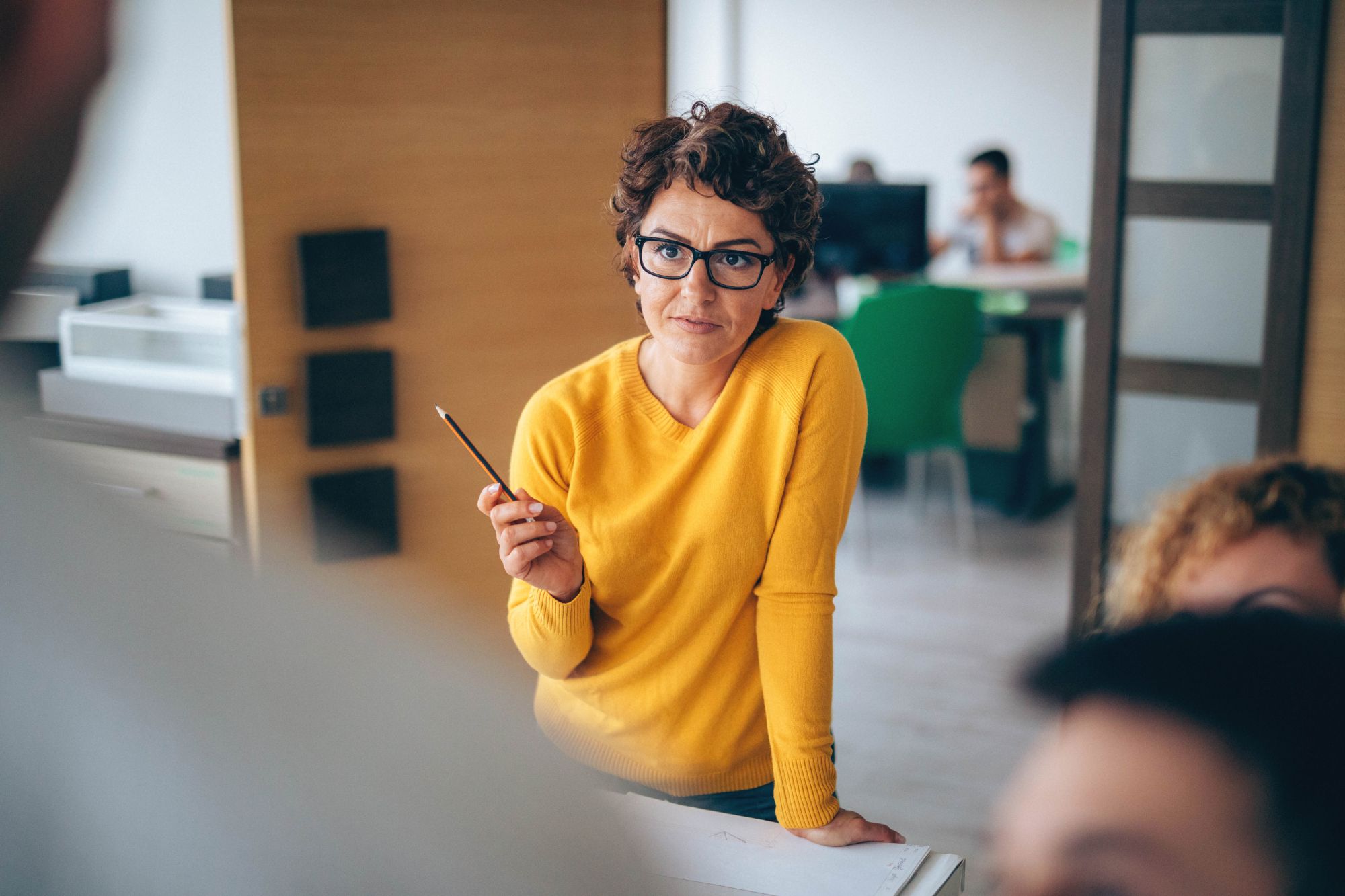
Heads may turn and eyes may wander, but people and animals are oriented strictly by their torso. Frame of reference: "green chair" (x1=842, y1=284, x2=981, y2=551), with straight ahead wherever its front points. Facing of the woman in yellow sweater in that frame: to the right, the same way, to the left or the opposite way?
the opposite way

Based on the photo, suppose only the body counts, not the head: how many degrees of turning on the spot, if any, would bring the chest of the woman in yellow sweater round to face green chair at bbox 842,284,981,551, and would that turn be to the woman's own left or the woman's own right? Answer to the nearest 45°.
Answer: approximately 180°

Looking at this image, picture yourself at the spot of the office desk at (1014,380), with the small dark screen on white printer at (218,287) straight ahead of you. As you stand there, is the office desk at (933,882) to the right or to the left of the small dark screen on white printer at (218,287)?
left

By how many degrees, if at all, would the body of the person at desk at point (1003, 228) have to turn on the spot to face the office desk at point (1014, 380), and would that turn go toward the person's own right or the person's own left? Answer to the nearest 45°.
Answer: approximately 45° to the person's own left

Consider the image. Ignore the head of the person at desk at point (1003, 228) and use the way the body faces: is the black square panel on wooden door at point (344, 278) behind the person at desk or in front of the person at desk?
in front

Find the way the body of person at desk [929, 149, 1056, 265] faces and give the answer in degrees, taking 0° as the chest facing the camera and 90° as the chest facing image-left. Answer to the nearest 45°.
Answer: approximately 45°

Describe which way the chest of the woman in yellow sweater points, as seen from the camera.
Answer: toward the camera

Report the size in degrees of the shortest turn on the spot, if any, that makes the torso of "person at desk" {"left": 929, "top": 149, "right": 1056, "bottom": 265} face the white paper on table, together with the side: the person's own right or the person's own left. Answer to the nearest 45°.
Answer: approximately 45° to the person's own left

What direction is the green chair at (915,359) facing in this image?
away from the camera

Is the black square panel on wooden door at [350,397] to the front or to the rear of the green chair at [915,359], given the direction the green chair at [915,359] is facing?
to the rear

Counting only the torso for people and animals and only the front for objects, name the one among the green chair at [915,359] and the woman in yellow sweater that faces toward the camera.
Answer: the woman in yellow sweater

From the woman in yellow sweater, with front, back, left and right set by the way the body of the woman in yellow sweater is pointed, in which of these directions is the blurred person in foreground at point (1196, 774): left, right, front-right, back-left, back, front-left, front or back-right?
front

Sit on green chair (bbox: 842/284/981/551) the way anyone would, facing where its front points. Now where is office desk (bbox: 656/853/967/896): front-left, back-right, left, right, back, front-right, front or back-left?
back

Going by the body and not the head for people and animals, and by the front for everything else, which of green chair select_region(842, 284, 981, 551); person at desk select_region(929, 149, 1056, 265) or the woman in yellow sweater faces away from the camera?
the green chair

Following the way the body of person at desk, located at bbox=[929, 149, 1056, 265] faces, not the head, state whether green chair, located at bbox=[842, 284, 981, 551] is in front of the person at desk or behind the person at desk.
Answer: in front
